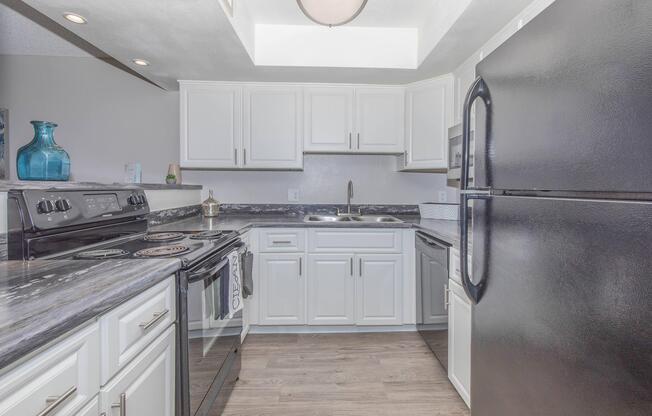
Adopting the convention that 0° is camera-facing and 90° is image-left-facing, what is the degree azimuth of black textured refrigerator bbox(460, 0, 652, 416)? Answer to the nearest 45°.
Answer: approximately 45°

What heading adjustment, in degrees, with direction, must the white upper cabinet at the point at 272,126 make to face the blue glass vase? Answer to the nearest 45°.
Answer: approximately 45° to its right

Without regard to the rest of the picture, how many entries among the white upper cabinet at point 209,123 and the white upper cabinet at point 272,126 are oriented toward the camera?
2

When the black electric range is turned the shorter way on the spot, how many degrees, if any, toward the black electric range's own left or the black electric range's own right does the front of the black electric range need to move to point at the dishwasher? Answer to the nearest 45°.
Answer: approximately 45° to the black electric range's own left

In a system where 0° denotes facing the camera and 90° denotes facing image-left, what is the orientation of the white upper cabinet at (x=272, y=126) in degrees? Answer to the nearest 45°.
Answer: approximately 0°

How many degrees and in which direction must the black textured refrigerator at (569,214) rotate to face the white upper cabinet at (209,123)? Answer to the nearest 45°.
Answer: approximately 90° to its right

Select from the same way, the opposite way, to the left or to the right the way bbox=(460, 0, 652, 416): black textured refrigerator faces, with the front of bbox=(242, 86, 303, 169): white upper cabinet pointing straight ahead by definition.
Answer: to the right

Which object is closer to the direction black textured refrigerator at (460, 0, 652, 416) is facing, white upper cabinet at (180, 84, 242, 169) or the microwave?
the white upper cabinet
